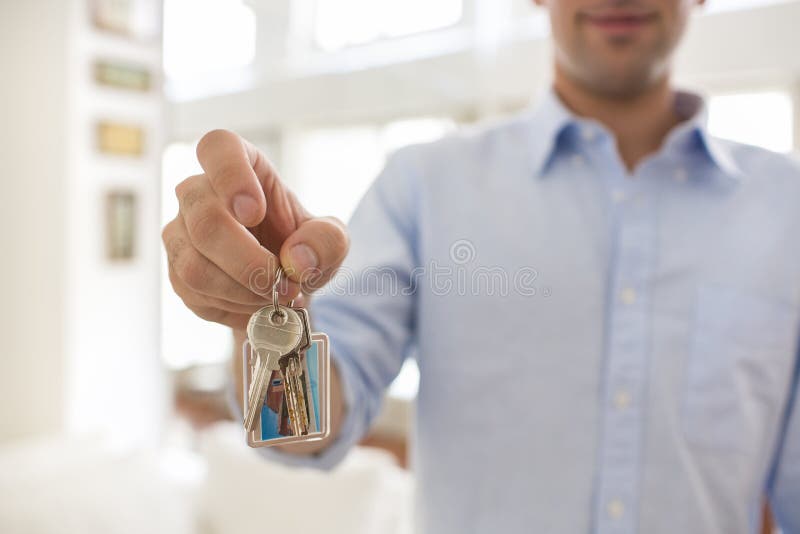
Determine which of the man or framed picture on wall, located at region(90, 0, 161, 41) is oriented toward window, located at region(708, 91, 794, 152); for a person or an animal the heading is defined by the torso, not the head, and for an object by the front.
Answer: the framed picture on wall

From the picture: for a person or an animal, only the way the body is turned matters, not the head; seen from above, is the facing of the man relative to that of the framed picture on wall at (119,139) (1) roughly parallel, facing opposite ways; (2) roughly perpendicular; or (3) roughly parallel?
roughly perpendicular

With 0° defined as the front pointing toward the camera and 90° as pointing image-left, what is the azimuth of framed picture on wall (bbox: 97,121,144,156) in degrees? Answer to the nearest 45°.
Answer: approximately 315°

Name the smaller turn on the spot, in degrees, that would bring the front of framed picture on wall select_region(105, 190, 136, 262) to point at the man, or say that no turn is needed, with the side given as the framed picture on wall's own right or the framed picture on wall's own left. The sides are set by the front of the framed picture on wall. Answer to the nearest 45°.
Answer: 0° — it already faces them

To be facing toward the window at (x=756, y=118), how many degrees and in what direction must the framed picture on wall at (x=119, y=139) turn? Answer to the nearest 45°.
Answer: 0° — it already faces it

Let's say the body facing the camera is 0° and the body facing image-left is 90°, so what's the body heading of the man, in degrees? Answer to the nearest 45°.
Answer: approximately 0°
